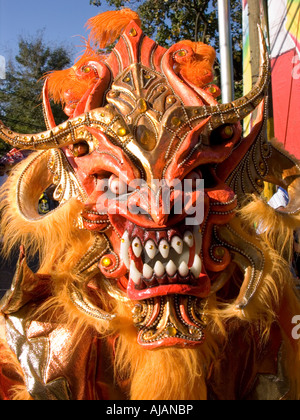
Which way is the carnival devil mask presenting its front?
toward the camera
